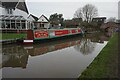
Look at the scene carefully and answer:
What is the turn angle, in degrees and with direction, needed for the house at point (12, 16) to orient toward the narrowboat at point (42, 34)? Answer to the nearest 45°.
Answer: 0° — it already faces it

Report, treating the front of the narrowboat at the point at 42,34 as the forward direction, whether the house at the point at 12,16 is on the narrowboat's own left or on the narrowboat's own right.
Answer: on the narrowboat's own left

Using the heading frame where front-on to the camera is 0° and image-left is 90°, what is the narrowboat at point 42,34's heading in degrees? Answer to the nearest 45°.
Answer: approximately 225°

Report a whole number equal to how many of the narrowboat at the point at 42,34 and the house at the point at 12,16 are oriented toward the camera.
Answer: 1

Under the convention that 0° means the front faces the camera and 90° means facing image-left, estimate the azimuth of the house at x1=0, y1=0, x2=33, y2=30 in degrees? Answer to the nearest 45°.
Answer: approximately 0°
